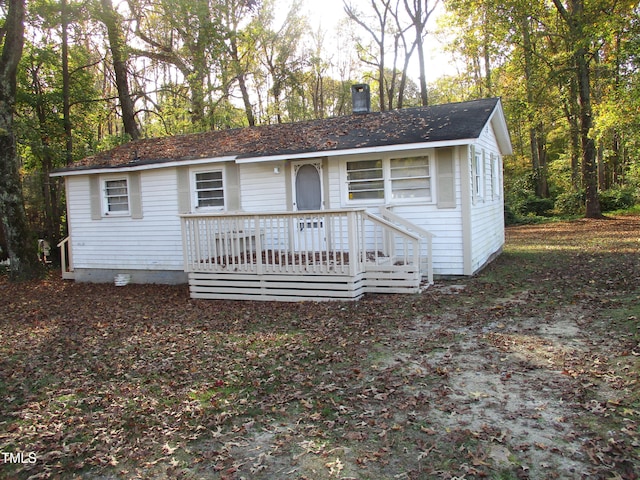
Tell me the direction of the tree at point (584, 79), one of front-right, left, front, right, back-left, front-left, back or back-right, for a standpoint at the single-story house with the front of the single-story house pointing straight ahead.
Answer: back

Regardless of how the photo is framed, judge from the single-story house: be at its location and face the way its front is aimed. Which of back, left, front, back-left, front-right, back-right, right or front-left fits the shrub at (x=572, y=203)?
back

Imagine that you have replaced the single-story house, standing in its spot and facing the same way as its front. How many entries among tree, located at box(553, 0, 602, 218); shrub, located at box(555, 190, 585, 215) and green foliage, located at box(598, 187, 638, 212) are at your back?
3

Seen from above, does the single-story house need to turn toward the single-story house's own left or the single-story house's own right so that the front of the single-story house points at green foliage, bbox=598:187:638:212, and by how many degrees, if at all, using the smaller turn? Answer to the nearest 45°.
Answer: approximately 180°

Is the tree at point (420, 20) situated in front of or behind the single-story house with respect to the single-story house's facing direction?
behind

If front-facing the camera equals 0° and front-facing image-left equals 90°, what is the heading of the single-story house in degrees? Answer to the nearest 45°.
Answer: approximately 45°

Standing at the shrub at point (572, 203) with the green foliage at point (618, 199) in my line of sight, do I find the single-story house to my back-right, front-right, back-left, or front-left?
back-right
